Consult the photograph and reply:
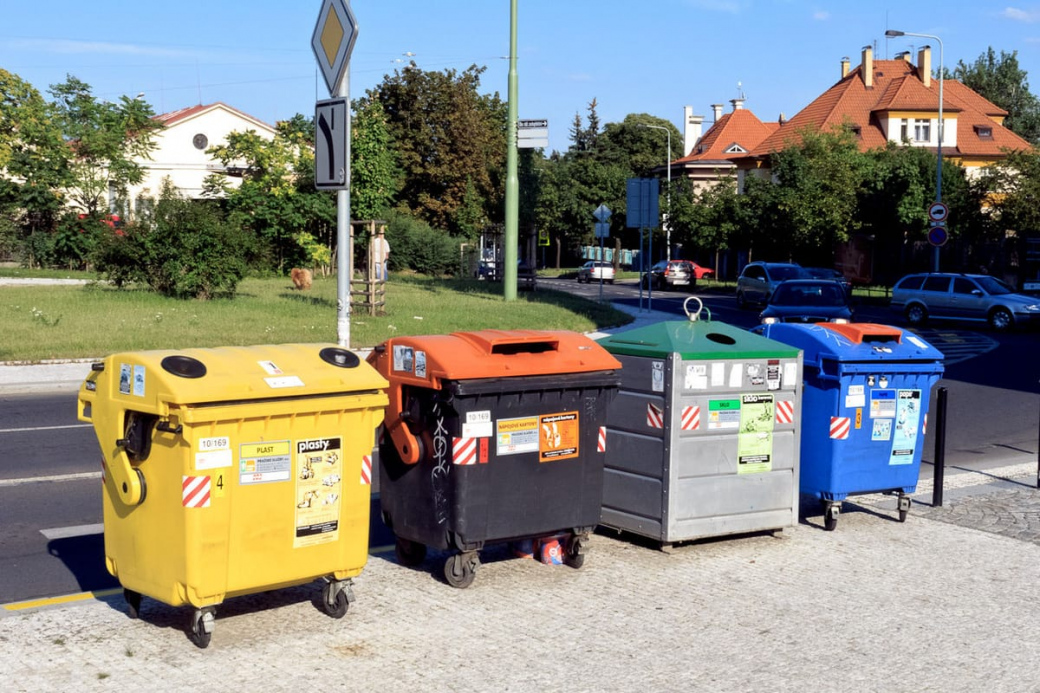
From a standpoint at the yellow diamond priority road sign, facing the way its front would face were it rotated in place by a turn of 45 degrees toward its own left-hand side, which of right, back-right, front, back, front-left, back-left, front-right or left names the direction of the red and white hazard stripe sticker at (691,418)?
front-left

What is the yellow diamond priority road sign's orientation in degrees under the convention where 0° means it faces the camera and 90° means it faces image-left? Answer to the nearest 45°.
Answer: approximately 45°

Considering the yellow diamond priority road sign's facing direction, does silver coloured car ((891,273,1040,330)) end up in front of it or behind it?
behind

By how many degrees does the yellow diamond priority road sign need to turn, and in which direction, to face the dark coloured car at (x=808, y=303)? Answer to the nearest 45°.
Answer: approximately 180°

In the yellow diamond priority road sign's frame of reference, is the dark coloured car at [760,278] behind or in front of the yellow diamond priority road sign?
behind

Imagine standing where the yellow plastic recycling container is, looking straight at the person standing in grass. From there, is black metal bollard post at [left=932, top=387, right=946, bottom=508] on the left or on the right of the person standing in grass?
right

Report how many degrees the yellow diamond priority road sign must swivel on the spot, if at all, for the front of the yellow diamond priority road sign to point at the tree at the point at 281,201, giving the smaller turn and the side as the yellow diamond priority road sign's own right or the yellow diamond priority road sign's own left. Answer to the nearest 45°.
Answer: approximately 135° to the yellow diamond priority road sign's own right

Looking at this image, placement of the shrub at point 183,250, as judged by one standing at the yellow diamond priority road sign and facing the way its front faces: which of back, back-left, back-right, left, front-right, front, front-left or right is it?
back-right

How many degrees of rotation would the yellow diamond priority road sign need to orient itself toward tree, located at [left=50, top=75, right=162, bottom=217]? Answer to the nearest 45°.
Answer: approximately 135° to its right

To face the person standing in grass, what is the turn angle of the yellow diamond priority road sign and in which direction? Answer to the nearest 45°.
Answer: approximately 135° to its right

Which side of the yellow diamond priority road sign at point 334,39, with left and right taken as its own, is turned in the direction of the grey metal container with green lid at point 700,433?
left

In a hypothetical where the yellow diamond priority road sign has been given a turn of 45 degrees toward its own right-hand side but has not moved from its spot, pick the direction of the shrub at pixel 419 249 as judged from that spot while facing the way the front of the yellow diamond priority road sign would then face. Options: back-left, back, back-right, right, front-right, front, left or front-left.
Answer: right

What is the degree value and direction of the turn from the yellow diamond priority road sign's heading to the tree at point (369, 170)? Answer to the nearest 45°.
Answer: approximately 135° to its right

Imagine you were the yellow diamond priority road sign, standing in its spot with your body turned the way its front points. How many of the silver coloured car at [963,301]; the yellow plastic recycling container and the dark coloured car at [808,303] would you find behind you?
2
